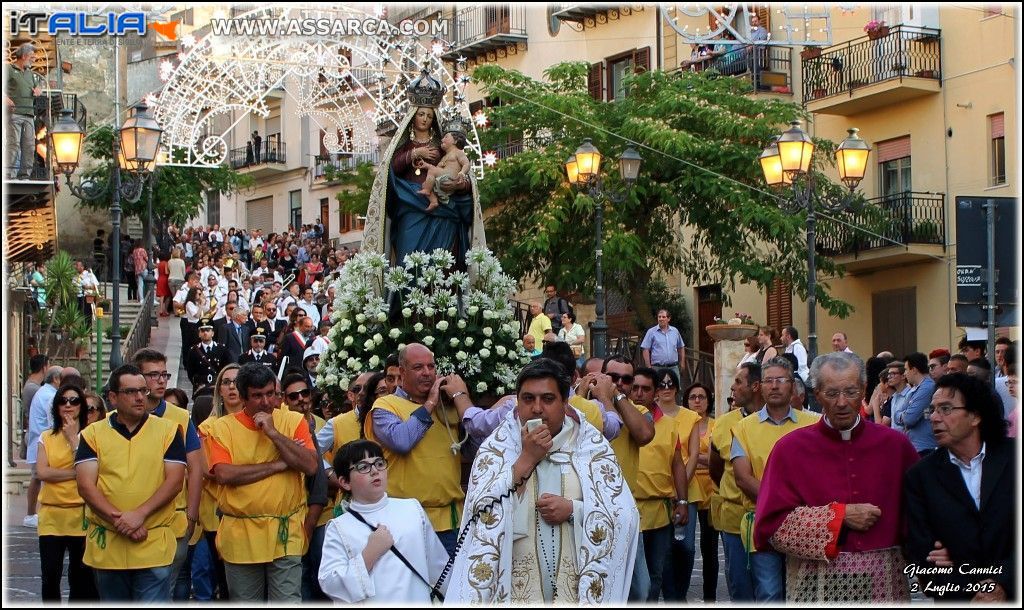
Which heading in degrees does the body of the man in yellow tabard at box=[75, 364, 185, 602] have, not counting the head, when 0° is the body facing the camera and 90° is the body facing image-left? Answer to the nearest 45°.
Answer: approximately 0°

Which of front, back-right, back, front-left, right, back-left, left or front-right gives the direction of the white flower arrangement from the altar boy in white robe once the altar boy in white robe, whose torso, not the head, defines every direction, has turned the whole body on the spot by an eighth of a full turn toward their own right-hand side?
back

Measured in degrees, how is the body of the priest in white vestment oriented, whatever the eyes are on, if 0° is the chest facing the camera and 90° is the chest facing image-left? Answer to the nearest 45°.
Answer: approximately 0°

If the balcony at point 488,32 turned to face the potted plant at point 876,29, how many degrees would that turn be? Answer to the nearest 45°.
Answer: approximately 90° to its left

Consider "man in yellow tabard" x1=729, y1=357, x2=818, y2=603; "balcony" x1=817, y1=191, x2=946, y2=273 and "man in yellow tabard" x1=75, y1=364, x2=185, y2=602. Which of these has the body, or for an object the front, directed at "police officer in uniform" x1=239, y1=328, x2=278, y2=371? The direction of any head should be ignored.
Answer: the balcony

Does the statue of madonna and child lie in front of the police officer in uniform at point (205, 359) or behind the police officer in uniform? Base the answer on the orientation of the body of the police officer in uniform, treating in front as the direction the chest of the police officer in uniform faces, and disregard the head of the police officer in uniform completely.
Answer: in front

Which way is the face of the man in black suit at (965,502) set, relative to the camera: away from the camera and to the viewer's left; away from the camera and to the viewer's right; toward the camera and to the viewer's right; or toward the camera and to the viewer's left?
toward the camera and to the viewer's left

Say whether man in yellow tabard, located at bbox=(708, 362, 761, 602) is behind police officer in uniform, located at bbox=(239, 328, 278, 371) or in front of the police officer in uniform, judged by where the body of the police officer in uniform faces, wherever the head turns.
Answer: in front

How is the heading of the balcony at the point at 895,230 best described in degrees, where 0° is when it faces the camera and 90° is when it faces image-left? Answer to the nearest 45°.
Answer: approximately 45°

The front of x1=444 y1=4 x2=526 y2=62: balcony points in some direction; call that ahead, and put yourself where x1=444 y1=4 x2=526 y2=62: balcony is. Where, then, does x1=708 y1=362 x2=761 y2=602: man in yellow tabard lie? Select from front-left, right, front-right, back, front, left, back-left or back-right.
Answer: front-left

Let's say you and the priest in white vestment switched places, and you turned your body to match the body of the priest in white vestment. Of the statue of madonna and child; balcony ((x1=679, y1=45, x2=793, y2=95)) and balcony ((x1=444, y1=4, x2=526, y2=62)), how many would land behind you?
3

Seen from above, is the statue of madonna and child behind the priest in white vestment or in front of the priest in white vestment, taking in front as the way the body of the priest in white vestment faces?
behind

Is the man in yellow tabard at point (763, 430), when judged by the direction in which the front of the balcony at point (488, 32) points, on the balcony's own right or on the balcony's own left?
on the balcony's own left
